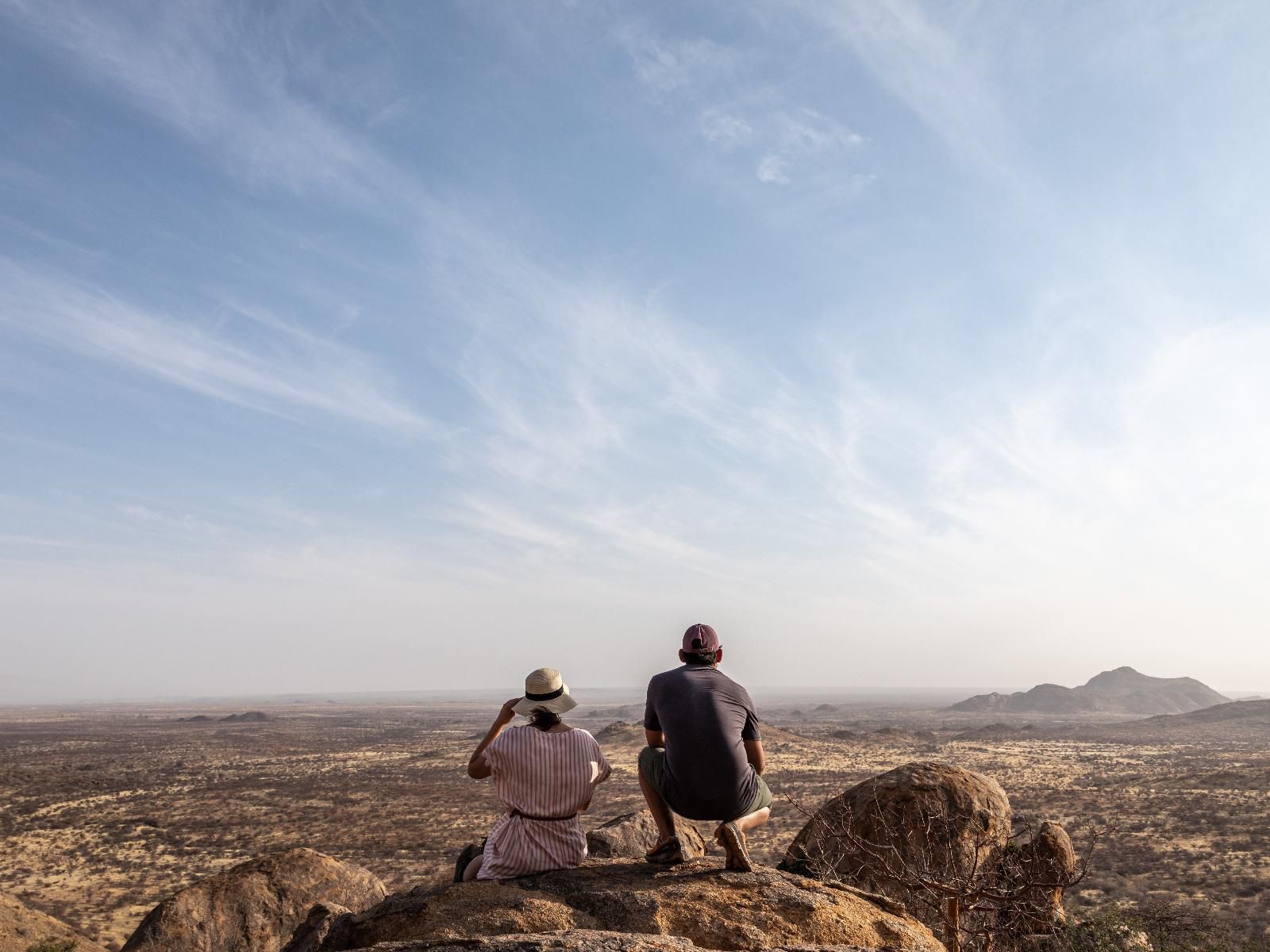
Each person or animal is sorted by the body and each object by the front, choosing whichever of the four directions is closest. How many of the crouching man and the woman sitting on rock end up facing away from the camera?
2

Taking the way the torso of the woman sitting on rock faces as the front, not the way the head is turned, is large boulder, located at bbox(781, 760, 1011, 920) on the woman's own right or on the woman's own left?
on the woman's own right

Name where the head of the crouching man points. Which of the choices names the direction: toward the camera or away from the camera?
away from the camera

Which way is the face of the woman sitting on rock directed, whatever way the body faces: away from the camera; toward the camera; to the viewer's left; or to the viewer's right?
away from the camera

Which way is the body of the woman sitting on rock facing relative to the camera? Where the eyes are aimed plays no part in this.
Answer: away from the camera

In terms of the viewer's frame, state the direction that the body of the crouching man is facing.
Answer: away from the camera
